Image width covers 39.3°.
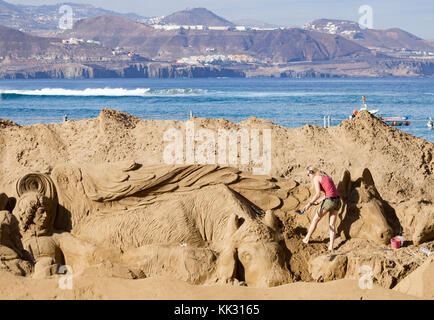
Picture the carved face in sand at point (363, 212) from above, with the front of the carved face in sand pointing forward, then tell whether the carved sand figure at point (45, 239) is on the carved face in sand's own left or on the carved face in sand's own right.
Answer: on the carved face in sand's own right

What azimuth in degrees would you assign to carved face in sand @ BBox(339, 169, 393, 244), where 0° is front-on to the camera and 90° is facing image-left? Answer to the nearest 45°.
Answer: approximately 315°

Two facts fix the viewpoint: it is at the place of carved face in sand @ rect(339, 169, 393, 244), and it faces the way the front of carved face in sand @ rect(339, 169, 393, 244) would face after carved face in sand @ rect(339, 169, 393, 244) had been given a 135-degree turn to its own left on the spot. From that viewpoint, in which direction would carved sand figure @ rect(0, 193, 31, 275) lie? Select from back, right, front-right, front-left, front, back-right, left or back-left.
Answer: back-left
